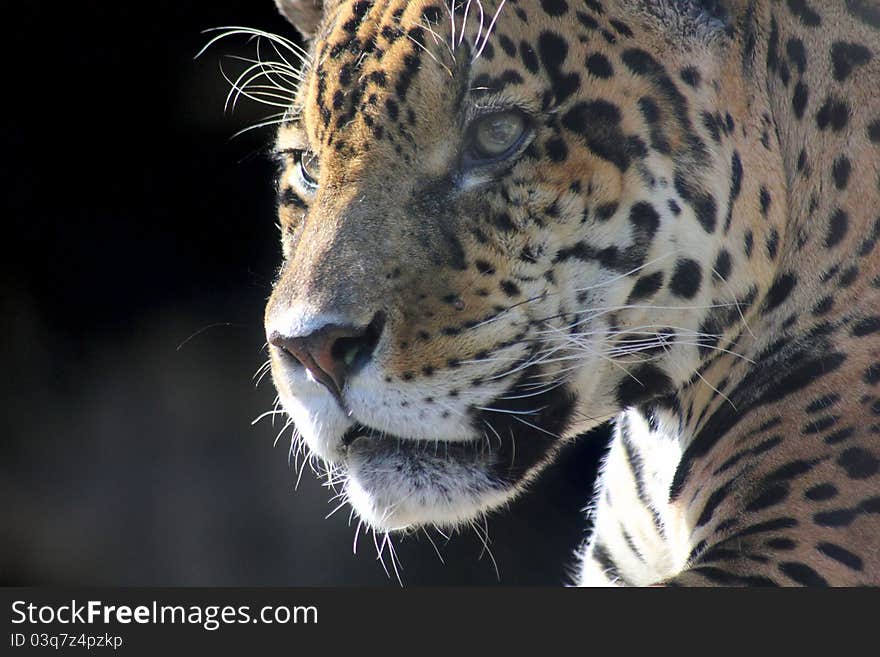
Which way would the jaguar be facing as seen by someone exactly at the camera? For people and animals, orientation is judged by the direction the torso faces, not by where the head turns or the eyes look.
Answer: facing the viewer and to the left of the viewer
